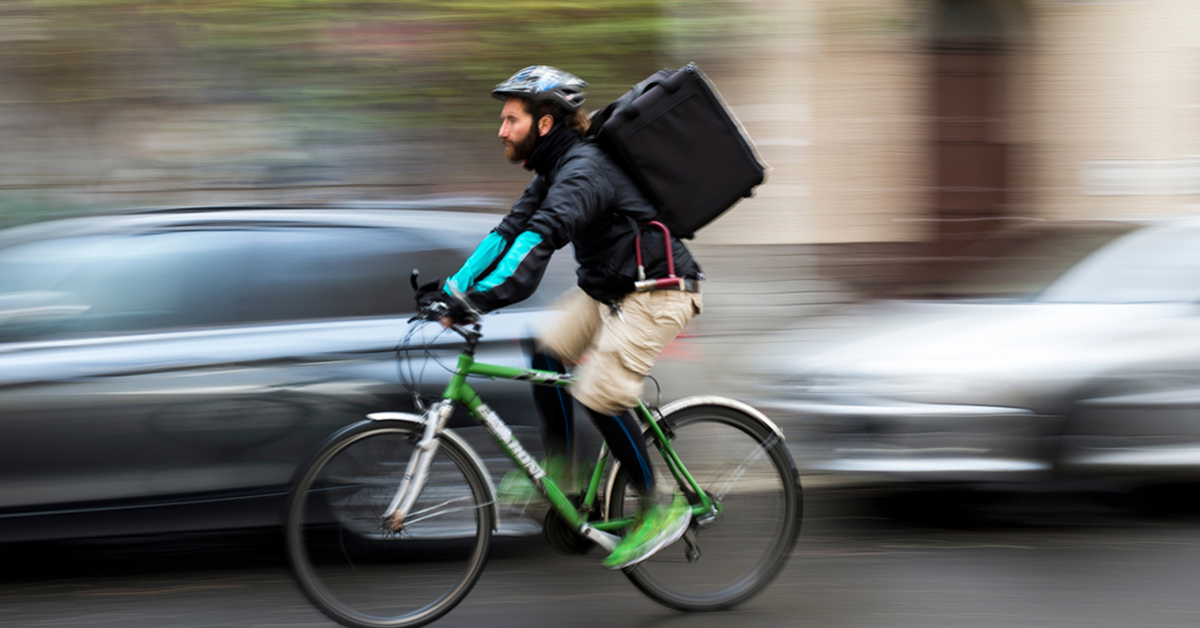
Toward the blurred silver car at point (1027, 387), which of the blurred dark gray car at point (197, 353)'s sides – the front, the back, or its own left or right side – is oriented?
back

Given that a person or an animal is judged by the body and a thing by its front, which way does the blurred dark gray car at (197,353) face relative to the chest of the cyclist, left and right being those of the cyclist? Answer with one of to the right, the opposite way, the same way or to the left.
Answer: the same way

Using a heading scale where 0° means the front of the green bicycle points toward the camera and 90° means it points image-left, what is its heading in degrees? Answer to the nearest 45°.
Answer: approximately 90°

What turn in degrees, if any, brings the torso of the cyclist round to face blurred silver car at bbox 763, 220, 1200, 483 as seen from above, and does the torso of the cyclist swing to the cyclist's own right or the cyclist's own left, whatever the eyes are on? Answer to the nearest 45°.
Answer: approximately 135° to the cyclist's own right

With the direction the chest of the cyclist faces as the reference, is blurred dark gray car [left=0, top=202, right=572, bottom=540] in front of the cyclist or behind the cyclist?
in front

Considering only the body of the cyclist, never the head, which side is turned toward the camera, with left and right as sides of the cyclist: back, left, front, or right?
left

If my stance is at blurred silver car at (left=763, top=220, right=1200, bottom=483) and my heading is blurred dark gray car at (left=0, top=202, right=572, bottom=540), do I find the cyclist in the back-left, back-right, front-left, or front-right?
front-left

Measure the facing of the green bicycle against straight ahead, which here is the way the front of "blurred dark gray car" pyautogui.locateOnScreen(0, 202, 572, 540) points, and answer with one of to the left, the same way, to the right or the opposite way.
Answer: the same way

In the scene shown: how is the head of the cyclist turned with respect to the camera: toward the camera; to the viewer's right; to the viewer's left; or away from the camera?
to the viewer's left
